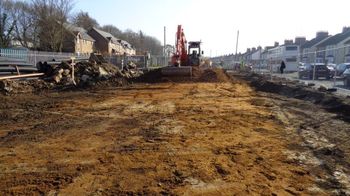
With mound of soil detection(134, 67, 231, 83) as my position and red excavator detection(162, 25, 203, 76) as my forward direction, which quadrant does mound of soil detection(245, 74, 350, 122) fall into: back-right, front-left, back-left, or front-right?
back-right

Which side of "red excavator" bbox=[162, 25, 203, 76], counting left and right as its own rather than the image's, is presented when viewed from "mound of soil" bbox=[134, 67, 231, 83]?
front

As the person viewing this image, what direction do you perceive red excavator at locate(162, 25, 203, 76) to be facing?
facing the viewer

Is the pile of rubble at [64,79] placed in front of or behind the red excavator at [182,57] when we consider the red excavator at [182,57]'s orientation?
in front

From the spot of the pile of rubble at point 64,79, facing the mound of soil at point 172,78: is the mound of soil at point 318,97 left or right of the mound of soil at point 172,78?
right

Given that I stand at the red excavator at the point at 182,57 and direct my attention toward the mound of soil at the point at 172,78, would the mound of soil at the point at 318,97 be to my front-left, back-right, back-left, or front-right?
front-left
